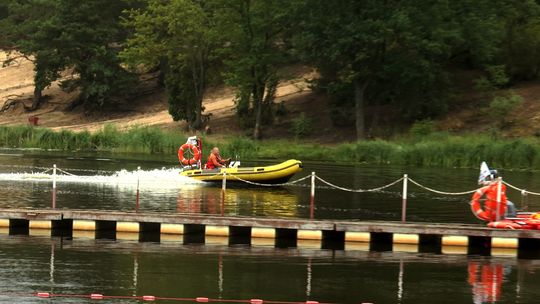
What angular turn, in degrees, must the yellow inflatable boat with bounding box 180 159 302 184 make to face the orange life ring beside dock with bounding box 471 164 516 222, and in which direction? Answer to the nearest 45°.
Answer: approximately 45° to its right

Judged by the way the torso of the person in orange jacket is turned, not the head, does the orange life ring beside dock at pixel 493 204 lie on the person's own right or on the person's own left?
on the person's own right

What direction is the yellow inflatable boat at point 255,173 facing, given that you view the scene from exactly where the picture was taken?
facing to the right of the viewer

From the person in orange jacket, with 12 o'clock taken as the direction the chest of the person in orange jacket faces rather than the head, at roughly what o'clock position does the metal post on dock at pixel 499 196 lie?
The metal post on dock is roughly at 2 o'clock from the person in orange jacket.

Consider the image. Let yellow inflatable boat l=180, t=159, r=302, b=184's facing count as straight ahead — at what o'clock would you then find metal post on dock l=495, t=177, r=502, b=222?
The metal post on dock is roughly at 2 o'clock from the yellow inflatable boat.

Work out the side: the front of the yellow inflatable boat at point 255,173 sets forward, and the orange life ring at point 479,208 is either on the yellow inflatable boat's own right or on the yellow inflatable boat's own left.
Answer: on the yellow inflatable boat's own right

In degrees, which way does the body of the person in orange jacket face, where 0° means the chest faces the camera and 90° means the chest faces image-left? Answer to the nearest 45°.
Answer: approximately 270°

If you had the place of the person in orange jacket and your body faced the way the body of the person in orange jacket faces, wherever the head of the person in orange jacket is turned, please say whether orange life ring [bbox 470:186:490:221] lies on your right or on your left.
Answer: on your right
